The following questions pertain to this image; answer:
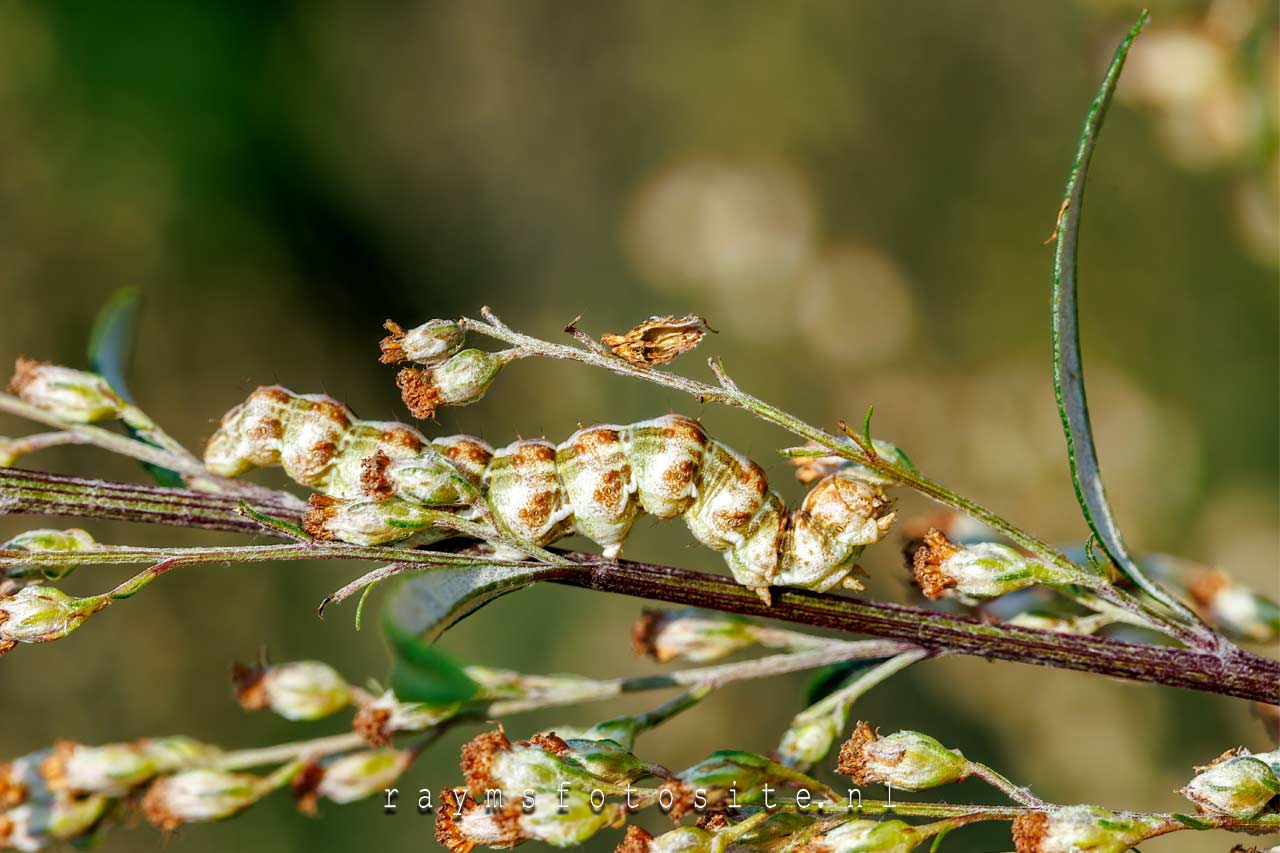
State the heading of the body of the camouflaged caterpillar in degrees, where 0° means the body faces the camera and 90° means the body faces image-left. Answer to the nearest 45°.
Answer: approximately 270°

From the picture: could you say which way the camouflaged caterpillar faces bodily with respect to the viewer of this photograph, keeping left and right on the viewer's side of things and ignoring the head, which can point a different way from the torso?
facing to the right of the viewer
